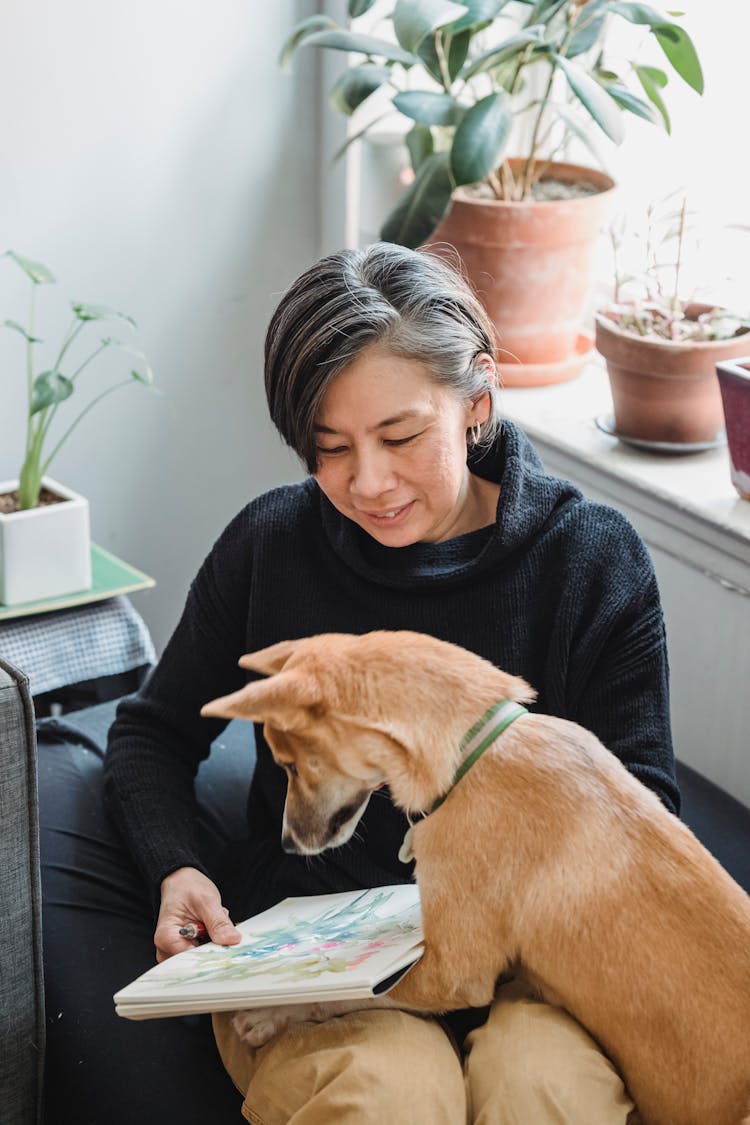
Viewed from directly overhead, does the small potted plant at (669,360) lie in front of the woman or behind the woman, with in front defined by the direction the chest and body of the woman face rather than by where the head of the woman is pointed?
behind

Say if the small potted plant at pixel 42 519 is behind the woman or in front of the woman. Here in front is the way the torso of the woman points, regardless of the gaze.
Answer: behind

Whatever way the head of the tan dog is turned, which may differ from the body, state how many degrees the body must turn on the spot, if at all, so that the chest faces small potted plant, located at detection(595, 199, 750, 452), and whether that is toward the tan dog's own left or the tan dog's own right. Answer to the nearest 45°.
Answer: approximately 90° to the tan dog's own right

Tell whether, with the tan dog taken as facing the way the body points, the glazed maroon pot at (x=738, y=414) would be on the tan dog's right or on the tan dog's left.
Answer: on the tan dog's right

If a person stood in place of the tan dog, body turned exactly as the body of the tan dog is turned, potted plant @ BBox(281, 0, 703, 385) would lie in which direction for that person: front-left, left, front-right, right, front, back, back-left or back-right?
right

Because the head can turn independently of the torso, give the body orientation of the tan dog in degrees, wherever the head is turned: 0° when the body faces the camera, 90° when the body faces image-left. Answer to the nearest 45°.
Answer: approximately 90°

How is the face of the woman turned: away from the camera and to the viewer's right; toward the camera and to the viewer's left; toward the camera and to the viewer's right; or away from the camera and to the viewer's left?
toward the camera and to the viewer's left

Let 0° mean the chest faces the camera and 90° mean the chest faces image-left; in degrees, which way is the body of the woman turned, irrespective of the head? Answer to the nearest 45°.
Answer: approximately 0°

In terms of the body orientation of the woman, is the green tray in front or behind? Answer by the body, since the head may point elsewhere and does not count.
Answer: behind
